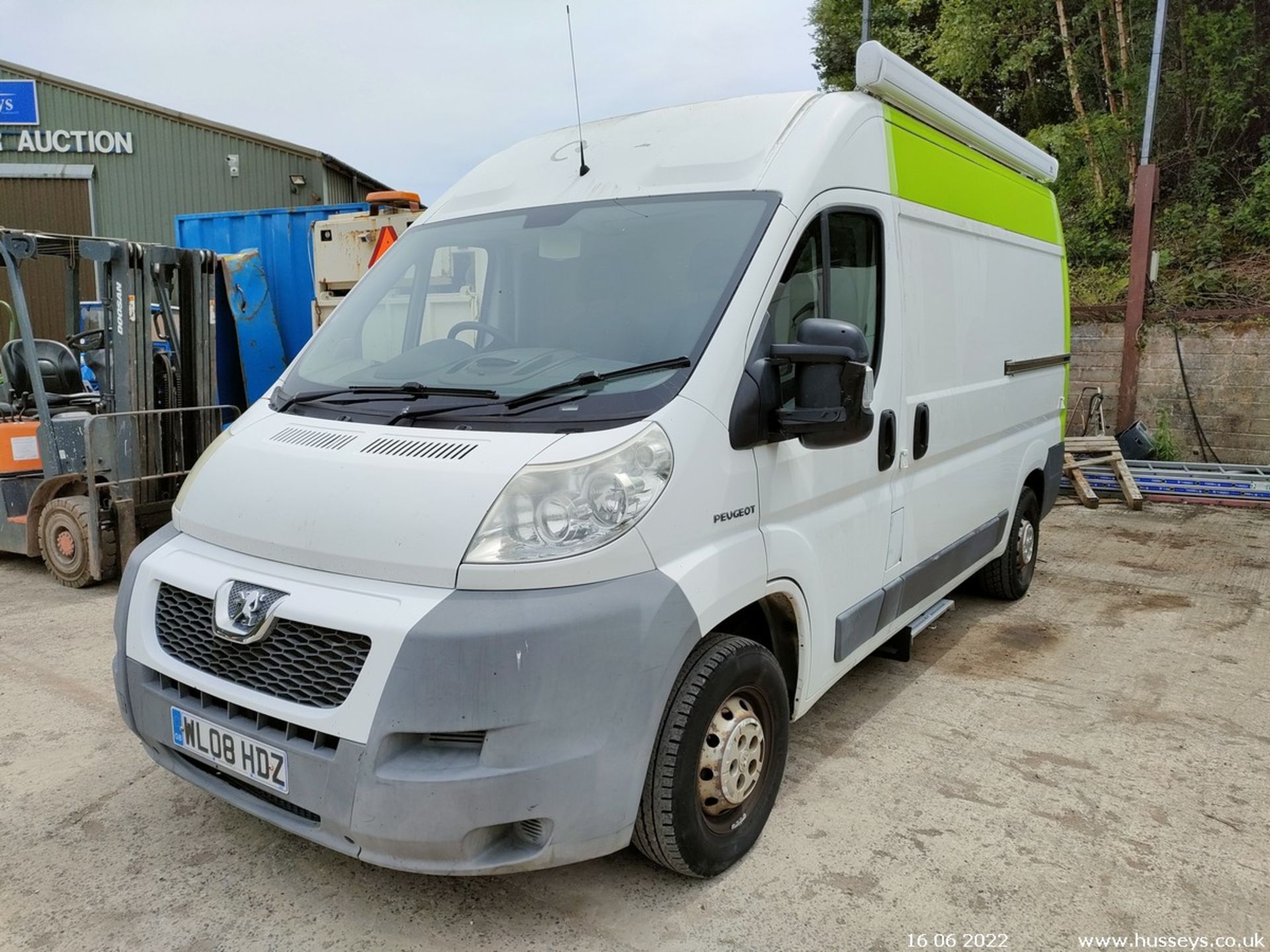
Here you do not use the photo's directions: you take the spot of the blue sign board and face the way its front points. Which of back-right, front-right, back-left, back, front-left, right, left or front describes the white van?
front

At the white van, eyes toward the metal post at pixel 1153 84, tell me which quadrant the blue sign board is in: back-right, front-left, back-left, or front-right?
front-left

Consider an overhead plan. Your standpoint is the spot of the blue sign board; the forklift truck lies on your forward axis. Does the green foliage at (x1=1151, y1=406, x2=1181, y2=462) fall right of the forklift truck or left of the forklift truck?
left

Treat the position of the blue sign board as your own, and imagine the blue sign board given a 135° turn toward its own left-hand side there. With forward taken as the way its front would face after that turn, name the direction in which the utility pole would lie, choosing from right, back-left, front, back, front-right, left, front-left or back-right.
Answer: right

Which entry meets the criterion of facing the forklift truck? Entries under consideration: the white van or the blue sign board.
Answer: the blue sign board

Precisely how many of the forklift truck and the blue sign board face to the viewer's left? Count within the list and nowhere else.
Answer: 0

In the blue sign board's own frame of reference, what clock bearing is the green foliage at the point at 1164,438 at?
The green foliage is roughly at 11 o'clock from the blue sign board.

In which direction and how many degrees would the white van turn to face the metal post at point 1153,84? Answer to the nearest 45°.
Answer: approximately 180°

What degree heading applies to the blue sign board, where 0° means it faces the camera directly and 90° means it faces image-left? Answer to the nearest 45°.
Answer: approximately 0°

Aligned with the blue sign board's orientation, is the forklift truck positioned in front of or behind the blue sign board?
in front

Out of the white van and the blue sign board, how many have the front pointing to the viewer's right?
0

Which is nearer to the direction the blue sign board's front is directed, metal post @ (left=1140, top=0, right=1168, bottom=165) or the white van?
the white van

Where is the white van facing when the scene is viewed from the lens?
facing the viewer and to the left of the viewer

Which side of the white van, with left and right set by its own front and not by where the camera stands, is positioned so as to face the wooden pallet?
back
